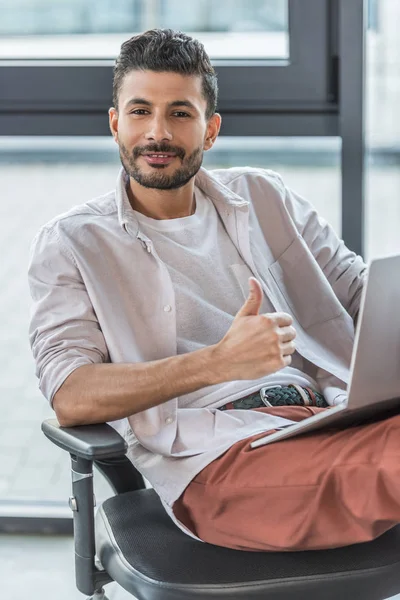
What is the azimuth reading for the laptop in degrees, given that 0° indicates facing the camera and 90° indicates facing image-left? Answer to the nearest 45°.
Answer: approximately 135°

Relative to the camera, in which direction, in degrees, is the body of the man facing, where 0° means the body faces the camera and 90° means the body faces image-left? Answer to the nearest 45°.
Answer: approximately 315°
